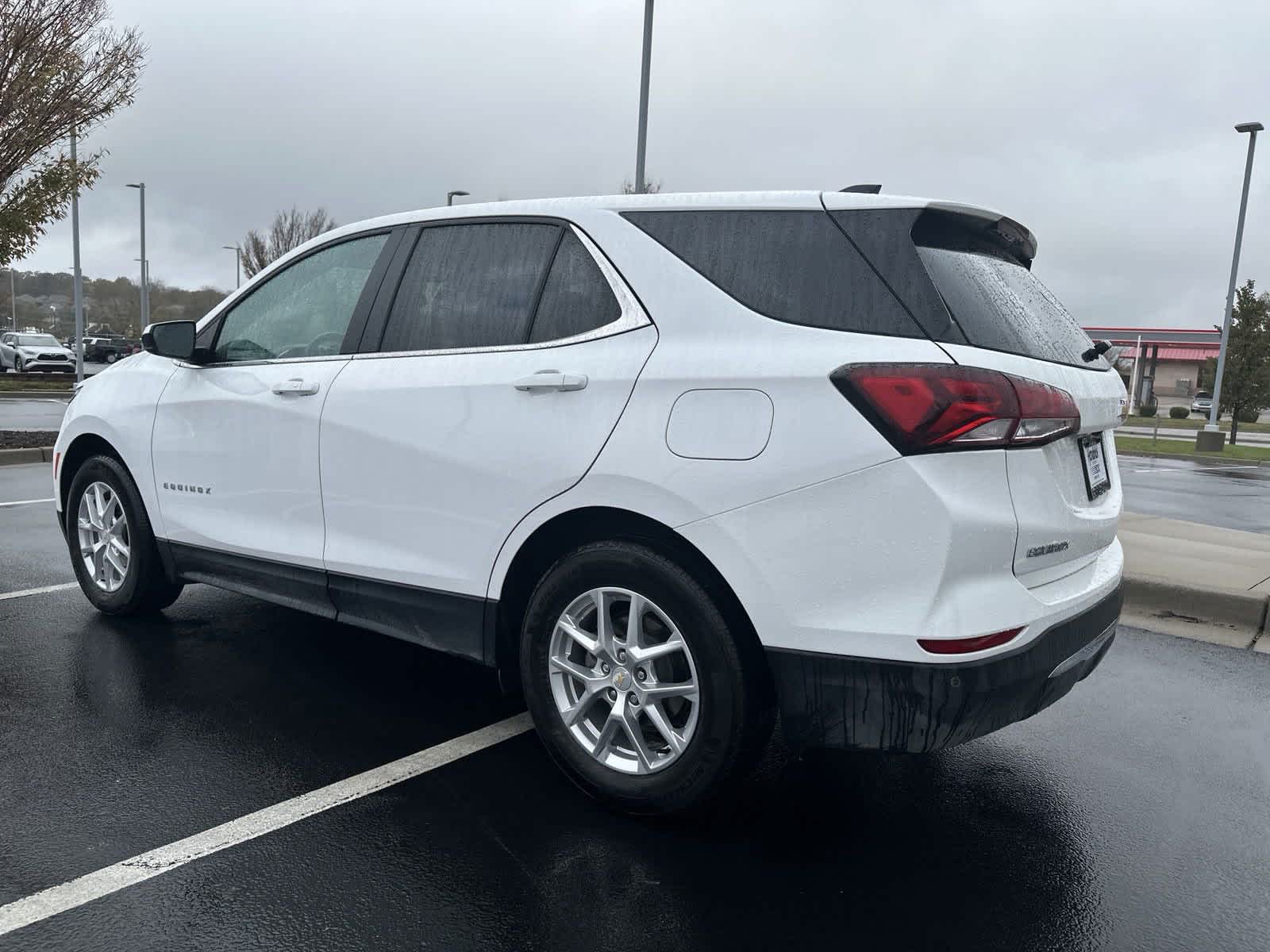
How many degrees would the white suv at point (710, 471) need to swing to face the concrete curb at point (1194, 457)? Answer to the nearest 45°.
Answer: approximately 90° to its right

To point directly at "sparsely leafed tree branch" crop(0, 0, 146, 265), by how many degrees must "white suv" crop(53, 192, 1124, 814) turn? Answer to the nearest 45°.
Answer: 0° — it already faces it

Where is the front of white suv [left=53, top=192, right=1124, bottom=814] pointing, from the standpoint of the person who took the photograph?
facing away from the viewer and to the left of the viewer

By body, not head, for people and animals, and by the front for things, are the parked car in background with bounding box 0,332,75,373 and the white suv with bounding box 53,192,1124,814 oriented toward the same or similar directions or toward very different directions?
very different directions

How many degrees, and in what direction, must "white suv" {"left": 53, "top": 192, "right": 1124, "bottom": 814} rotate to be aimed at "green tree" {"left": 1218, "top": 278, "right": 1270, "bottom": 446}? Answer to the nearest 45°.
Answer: approximately 90° to its right

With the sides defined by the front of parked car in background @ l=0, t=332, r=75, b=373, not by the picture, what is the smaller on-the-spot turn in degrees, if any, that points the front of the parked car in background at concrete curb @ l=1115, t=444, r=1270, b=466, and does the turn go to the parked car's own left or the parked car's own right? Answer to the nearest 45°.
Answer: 0° — it already faces it

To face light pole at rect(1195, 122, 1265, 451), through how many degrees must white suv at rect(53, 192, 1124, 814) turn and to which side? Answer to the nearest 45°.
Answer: approximately 90° to its right

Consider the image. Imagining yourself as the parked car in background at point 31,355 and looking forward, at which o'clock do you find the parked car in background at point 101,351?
the parked car in background at point 101,351 is roughly at 8 o'clock from the parked car in background at point 31,355.

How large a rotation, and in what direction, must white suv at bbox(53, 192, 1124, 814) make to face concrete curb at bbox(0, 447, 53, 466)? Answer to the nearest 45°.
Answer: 0° — it already faces it
